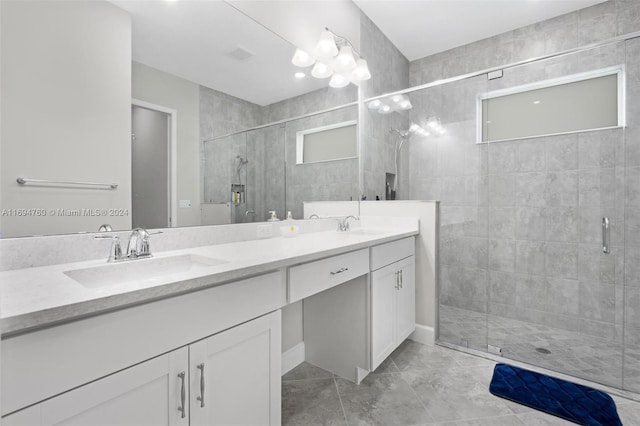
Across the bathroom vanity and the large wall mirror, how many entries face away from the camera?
0

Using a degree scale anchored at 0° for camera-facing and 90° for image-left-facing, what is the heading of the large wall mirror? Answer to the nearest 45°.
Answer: approximately 315°

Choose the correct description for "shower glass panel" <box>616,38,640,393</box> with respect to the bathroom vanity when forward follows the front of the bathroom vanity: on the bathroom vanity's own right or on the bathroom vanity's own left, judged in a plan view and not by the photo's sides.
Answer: on the bathroom vanity's own left

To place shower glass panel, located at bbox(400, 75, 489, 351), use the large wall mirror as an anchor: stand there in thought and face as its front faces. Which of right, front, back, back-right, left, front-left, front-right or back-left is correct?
front-left

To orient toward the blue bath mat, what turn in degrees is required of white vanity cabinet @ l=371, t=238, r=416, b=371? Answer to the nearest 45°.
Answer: approximately 45° to its left

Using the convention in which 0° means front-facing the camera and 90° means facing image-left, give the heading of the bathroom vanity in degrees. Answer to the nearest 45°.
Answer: approximately 315°
